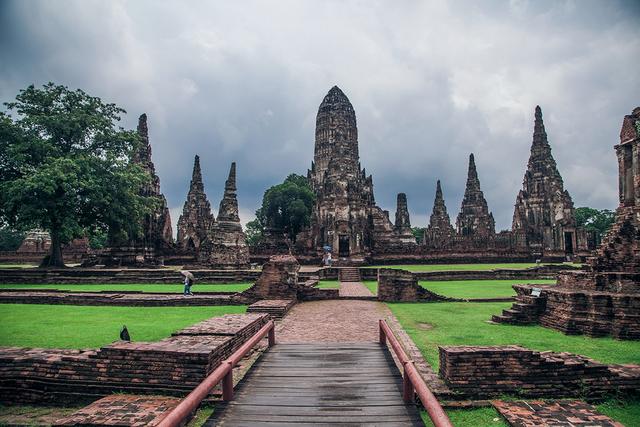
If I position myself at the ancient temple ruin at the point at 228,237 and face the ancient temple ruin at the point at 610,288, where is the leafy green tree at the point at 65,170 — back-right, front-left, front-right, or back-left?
back-right

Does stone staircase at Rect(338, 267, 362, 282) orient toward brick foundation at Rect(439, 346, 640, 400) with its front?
yes

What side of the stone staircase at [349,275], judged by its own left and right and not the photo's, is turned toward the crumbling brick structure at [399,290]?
front

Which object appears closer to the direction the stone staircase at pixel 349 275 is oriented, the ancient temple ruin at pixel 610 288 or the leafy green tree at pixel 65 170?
the ancient temple ruin

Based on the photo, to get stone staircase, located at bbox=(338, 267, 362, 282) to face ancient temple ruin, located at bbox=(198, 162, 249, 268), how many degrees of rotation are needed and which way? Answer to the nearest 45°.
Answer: approximately 90° to its right

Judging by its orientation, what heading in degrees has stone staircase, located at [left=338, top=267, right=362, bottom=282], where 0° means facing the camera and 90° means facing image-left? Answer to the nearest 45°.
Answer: approximately 0°

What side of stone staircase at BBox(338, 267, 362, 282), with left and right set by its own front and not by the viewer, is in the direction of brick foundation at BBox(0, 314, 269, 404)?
front

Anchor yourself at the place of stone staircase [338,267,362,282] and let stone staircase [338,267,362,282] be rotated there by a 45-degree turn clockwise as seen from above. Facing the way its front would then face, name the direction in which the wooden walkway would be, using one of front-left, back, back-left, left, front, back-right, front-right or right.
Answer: front-left

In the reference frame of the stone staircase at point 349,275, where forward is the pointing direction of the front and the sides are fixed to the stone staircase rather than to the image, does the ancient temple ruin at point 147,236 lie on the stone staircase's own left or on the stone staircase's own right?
on the stone staircase's own right

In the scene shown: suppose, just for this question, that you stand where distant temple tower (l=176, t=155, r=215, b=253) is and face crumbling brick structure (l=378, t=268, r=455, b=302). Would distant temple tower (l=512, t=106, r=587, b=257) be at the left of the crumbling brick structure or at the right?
left

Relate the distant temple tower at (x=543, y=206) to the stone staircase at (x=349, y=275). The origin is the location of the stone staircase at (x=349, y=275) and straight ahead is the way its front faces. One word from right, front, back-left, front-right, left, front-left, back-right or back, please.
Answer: back-left

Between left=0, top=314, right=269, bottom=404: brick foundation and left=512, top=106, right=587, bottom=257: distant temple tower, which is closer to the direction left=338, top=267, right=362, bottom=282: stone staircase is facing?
the brick foundation

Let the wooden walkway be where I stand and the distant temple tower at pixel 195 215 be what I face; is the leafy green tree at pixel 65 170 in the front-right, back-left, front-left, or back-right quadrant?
front-left

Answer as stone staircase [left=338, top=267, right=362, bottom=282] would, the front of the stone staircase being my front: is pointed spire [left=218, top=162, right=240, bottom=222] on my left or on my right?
on my right

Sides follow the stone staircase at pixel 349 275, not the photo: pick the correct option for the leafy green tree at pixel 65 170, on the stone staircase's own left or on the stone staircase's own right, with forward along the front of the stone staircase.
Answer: on the stone staircase's own right

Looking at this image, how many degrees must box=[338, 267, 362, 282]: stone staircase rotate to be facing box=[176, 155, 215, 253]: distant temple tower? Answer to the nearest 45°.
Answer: approximately 135° to its right

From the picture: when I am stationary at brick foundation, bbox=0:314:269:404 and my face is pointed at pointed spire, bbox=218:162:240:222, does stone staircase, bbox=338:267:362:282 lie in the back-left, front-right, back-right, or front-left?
front-right
